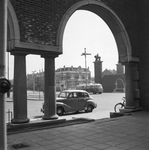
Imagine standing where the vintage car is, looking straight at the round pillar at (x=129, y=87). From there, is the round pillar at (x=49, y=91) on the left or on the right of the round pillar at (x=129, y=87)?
right

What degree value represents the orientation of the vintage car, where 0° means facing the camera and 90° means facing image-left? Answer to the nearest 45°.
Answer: approximately 45°

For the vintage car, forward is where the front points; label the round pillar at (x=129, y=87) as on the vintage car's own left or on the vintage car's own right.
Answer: on the vintage car's own left

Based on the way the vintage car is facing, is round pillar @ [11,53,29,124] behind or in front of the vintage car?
in front

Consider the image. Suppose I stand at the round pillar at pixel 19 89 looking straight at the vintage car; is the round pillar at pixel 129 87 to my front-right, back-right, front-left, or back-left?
front-right

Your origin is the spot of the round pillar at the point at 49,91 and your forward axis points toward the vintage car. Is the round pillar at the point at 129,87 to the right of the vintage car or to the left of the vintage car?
right
